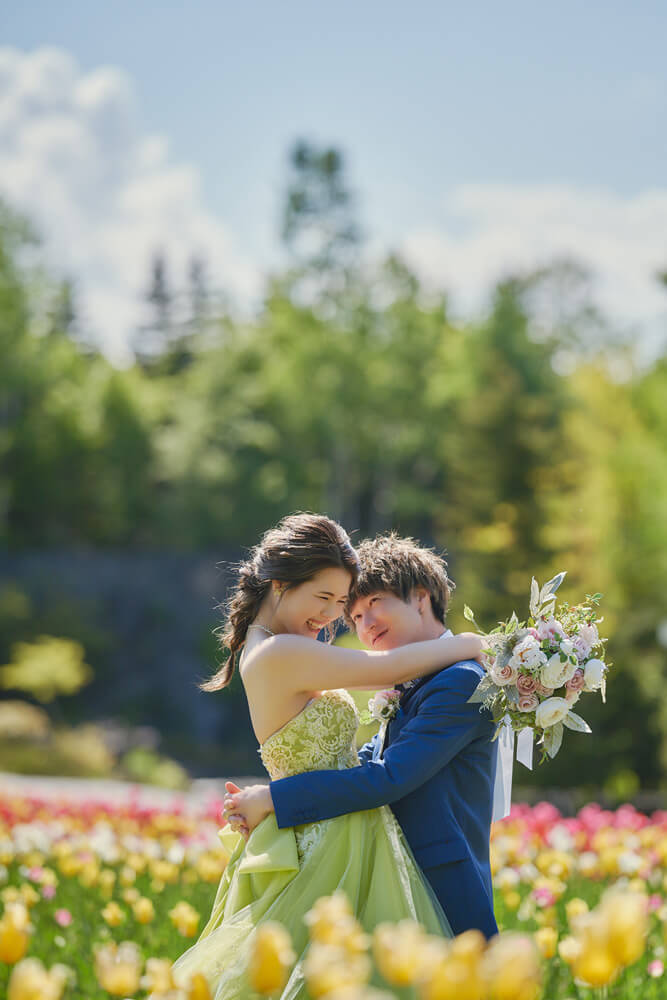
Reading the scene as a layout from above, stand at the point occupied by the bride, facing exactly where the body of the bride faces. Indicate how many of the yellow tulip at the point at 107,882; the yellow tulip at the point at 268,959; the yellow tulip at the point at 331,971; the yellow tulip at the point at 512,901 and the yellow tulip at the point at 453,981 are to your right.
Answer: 3

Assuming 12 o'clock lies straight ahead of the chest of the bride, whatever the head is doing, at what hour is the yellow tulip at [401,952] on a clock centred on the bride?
The yellow tulip is roughly at 3 o'clock from the bride.

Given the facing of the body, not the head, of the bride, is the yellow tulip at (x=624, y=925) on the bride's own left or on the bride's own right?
on the bride's own right

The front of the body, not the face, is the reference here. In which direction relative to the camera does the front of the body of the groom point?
to the viewer's left

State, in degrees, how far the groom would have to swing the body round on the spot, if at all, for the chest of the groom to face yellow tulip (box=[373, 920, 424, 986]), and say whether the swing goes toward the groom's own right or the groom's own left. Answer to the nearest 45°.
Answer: approximately 90° to the groom's own left

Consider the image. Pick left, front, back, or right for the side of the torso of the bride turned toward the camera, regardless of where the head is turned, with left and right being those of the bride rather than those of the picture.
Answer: right
